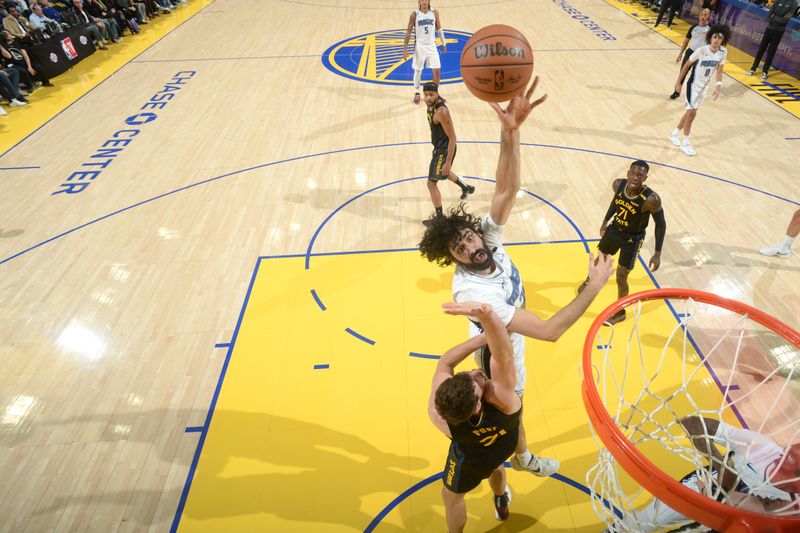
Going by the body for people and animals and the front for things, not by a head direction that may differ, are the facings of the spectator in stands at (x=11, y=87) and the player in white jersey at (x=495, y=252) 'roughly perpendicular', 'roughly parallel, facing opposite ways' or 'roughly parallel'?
roughly perpendicular

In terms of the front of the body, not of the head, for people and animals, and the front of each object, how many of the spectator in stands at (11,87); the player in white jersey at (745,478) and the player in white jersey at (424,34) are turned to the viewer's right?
1

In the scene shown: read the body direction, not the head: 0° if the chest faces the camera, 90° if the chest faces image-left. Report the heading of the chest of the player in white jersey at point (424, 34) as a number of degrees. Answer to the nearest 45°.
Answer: approximately 0°

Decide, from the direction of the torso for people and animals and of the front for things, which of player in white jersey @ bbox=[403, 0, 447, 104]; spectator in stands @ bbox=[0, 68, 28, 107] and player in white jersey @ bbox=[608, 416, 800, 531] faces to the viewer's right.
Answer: the spectator in stands

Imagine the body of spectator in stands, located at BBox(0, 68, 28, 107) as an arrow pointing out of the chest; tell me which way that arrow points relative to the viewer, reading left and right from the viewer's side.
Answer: facing to the right of the viewer

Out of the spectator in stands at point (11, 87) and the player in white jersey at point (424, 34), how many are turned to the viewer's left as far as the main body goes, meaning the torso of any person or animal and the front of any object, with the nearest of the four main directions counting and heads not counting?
0
